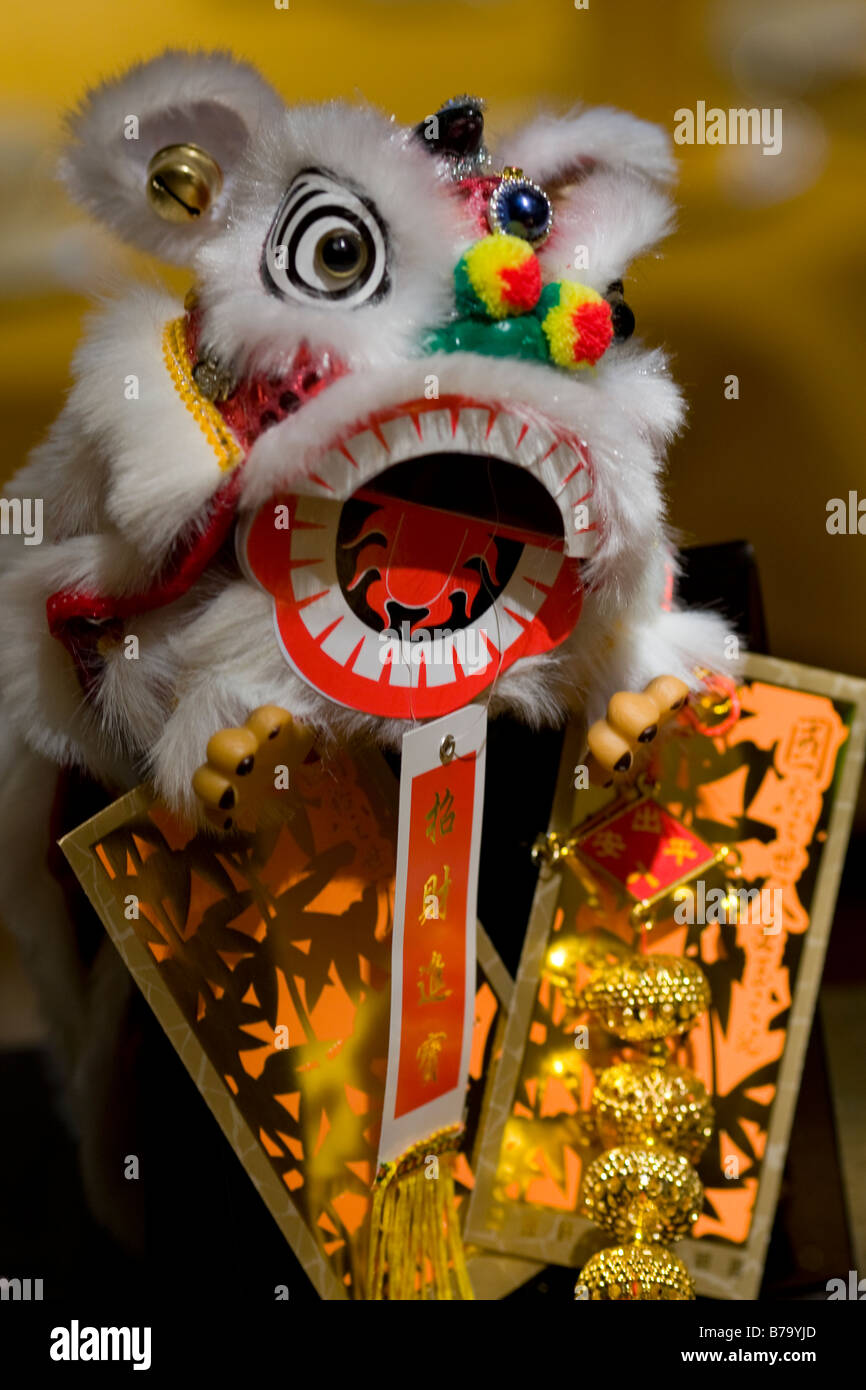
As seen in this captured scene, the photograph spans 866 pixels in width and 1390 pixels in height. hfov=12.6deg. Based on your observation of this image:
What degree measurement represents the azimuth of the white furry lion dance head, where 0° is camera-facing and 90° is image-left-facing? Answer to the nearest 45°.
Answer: approximately 315°
